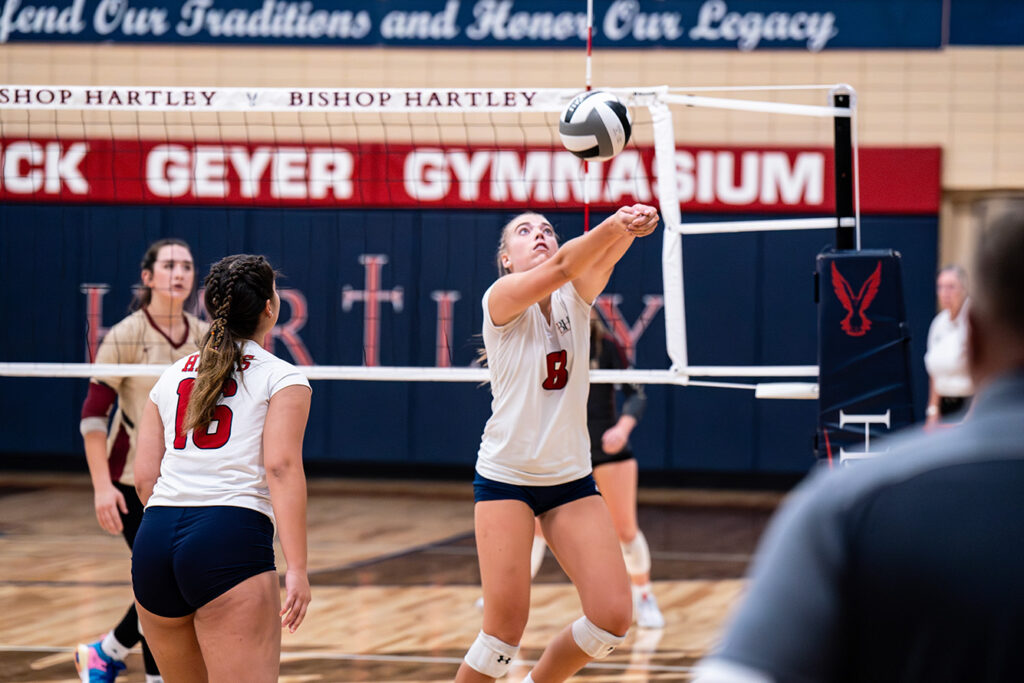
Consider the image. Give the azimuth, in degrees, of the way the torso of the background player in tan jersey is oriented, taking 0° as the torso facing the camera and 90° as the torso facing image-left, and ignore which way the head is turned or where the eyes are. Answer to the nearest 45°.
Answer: approximately 315°

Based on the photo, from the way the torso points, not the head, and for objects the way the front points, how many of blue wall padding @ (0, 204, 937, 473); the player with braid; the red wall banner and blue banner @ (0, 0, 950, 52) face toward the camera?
3

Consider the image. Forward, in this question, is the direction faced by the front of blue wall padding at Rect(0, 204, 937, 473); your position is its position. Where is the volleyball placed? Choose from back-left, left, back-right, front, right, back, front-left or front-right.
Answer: front

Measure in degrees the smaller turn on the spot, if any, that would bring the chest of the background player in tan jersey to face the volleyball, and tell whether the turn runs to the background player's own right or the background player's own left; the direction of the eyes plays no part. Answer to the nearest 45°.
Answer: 0° — they already face it

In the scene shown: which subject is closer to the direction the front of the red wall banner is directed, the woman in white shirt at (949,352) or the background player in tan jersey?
the background player in tan jersey

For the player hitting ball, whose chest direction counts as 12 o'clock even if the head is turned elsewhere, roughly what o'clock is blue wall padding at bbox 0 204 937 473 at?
The blue wall padding is roughly at 7 o'clock from the player hitting ball.

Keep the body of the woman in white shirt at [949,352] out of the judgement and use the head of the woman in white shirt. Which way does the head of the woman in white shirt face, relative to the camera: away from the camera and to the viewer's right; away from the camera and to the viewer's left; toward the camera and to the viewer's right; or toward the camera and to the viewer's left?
toward the camera and to the viewer's left

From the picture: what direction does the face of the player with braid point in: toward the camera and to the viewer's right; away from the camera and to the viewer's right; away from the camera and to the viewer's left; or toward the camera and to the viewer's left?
away from the camera and to the viewer's right

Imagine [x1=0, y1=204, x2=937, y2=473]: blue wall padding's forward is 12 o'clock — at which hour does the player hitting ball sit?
The player hitting ball is roughly at 12 o'clock from the blue wall padding.

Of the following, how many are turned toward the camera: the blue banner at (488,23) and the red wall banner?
2

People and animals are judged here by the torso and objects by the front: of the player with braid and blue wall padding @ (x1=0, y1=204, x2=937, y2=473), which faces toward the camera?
the blue wall padding

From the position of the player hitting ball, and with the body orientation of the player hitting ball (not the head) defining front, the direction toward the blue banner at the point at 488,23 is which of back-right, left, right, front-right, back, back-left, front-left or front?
back-left

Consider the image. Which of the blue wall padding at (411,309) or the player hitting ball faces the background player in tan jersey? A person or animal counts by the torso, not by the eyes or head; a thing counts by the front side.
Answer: the blue wall padding

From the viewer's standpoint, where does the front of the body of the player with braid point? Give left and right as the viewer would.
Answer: facing away from the viewer and to the right of the viewer

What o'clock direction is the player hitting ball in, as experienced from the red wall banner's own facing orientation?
The player hitting ball is roughly at 12 o'clock from the red wall banner.

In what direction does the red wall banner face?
toward the camera

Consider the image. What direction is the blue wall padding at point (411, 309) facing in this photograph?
toward the camera

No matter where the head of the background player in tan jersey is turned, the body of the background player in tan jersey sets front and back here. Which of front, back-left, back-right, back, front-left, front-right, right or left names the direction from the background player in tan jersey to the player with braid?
front-right

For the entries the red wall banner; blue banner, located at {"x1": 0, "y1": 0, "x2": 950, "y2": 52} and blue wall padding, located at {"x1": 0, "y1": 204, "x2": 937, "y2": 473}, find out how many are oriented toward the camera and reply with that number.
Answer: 3
